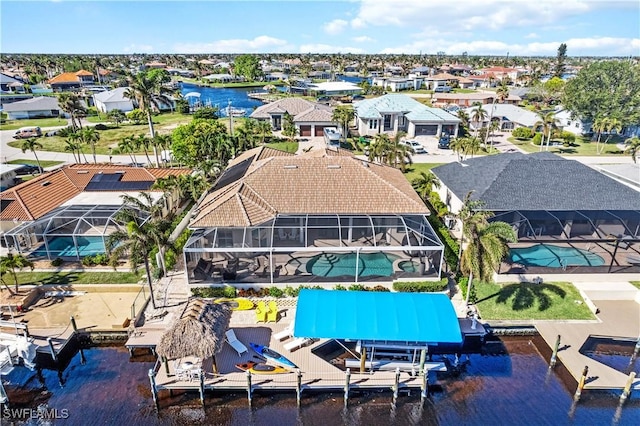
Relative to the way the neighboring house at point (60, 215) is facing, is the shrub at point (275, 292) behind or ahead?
behind

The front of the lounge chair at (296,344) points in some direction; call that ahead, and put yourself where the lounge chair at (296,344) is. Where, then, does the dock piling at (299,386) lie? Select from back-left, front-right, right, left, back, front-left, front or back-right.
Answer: front-left

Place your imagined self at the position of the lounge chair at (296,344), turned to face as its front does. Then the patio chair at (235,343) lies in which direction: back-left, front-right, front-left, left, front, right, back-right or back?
front-right

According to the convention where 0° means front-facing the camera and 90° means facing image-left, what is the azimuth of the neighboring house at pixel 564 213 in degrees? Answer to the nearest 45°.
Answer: approximately 180°

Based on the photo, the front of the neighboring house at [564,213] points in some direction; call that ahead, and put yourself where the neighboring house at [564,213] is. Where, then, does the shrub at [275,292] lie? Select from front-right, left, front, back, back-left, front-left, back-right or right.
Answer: back-left

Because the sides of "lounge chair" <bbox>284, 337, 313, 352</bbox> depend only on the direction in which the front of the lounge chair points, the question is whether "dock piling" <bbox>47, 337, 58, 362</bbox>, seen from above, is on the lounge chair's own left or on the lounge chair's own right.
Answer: on the lounge chair's own right

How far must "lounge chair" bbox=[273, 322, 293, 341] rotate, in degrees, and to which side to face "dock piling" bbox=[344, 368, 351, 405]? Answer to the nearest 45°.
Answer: approximately 90° to its left

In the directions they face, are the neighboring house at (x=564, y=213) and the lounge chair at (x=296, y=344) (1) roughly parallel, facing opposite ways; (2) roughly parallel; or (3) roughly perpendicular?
roughly perpendicular

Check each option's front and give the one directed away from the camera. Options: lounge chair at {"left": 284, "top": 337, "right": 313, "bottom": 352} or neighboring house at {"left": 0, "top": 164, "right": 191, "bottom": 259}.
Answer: the neighboring house

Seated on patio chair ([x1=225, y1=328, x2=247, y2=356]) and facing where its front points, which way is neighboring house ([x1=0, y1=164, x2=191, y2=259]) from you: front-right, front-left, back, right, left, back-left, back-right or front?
back

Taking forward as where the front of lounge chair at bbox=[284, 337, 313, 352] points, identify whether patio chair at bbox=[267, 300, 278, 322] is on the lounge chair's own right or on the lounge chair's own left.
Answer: on the lounge chair's own right

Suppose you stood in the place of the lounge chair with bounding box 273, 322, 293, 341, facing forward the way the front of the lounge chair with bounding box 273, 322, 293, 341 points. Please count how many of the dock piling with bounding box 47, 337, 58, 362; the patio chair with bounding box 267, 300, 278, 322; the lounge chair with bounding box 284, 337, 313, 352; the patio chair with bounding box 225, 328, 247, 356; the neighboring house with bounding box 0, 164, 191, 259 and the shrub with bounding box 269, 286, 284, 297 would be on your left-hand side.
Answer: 1

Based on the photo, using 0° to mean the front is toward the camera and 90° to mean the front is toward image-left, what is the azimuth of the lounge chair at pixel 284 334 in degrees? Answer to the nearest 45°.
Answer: approximately 45°

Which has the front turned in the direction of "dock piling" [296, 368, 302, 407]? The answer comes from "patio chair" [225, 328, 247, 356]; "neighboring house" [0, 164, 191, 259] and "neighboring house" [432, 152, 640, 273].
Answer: the patio chair

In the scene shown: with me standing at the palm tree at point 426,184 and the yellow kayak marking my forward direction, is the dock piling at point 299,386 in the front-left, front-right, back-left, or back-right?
front-left

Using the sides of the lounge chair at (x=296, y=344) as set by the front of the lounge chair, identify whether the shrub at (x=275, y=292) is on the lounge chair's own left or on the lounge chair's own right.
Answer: on the lounge chair's own right

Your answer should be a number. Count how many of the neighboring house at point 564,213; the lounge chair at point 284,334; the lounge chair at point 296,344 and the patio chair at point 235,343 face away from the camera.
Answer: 1

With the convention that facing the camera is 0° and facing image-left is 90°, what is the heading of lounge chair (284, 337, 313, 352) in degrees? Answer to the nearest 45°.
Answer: approximately 45°
